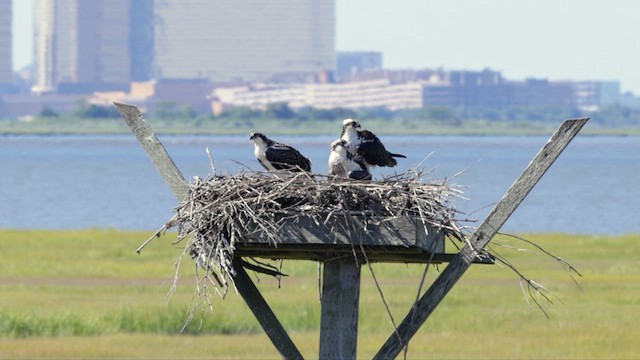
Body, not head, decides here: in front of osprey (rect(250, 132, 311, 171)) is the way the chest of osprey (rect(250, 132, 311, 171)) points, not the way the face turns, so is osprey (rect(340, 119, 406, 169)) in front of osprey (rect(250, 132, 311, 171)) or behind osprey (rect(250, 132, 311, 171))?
behind

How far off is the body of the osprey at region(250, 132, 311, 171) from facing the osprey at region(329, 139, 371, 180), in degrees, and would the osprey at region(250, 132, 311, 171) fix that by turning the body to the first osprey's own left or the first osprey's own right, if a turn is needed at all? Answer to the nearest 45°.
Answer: approximately 135° to the first osprey's own left

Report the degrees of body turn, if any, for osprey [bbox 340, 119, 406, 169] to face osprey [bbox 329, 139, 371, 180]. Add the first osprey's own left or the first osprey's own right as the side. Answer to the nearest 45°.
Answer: approximately 45° to the first osprey's own left

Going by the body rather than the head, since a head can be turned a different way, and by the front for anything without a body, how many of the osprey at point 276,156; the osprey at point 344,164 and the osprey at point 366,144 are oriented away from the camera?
0

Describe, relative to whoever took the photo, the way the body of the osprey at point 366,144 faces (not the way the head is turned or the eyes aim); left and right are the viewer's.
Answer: facing the viewer and to the left of the viewer

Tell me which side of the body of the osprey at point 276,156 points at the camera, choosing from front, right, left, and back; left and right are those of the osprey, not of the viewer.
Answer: left

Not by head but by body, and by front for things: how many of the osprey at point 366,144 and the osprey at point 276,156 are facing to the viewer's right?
0

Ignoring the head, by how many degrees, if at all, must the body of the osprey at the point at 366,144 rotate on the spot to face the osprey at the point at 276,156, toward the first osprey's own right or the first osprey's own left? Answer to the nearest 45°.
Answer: approximately 45° to the first osprey's own right
